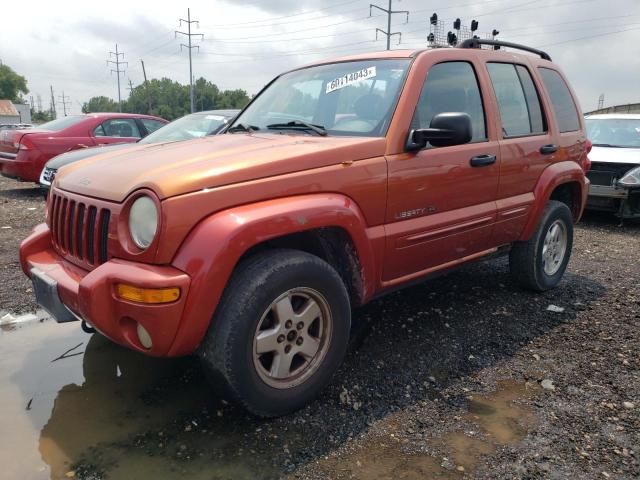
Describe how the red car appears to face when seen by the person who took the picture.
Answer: facing away from the viewer and to the right of the viewer

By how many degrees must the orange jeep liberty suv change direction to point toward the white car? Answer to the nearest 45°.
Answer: approximately 180°

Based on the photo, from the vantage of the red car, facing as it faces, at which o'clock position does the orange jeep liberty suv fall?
The orange jeep liberty suv is roughly at 4 o'clock from the red car.

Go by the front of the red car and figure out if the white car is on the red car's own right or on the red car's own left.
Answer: on the red car's own right

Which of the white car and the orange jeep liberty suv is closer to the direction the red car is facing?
the white car

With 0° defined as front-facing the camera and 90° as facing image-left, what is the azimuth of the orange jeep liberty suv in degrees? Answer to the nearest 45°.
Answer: approximately 45°

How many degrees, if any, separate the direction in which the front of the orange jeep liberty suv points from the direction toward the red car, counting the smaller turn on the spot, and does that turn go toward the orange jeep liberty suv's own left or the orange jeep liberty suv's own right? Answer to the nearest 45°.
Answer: approximately 90° to the orange jeep liberty suv's own right

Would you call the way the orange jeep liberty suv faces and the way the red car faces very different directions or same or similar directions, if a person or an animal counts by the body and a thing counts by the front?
very different directions
